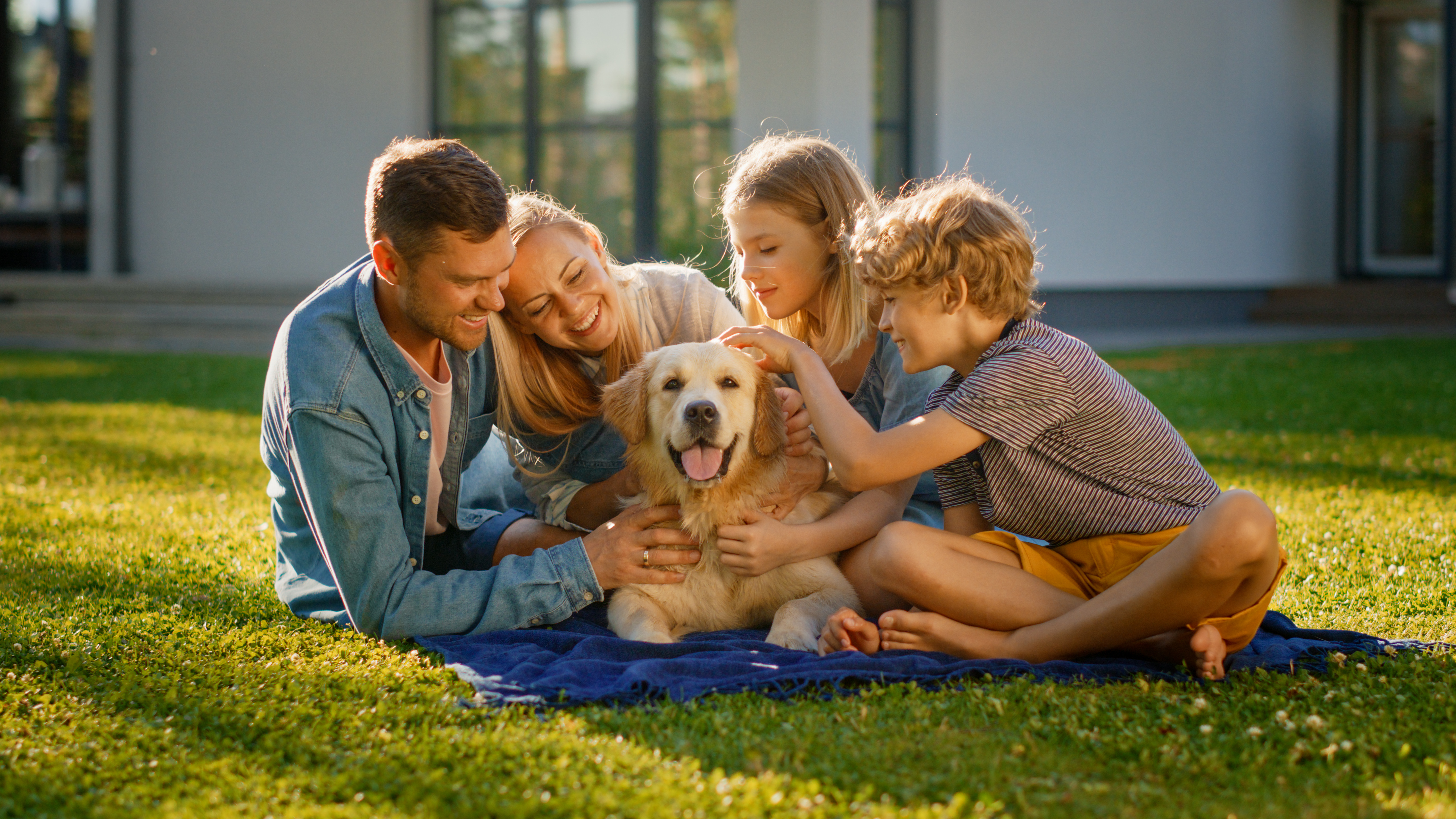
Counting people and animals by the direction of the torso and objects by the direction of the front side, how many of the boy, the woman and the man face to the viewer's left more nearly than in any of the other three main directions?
1

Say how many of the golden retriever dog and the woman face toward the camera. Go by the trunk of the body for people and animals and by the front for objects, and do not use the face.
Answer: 2

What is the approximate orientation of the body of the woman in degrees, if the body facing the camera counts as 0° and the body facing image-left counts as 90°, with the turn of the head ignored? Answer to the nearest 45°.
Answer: approximately 0°

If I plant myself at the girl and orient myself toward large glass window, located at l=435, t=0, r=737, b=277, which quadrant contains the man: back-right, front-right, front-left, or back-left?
back-left

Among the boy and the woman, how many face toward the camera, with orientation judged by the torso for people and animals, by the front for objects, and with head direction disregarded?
1

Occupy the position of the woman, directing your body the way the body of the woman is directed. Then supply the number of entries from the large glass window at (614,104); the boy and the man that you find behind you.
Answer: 1

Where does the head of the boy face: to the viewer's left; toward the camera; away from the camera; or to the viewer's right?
to the viewer's left

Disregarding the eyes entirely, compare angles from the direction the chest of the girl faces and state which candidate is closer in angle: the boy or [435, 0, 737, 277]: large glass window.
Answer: the boy

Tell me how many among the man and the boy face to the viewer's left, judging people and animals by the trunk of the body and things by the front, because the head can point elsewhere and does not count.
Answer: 1

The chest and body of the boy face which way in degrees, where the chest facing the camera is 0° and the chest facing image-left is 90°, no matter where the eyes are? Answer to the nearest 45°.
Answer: approximately 90°

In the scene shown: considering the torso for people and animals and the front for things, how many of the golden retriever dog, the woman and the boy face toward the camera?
2

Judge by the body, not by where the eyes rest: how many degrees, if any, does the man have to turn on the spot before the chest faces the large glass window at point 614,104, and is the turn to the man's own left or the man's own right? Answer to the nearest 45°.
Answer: approximately 135° to the man's own left
